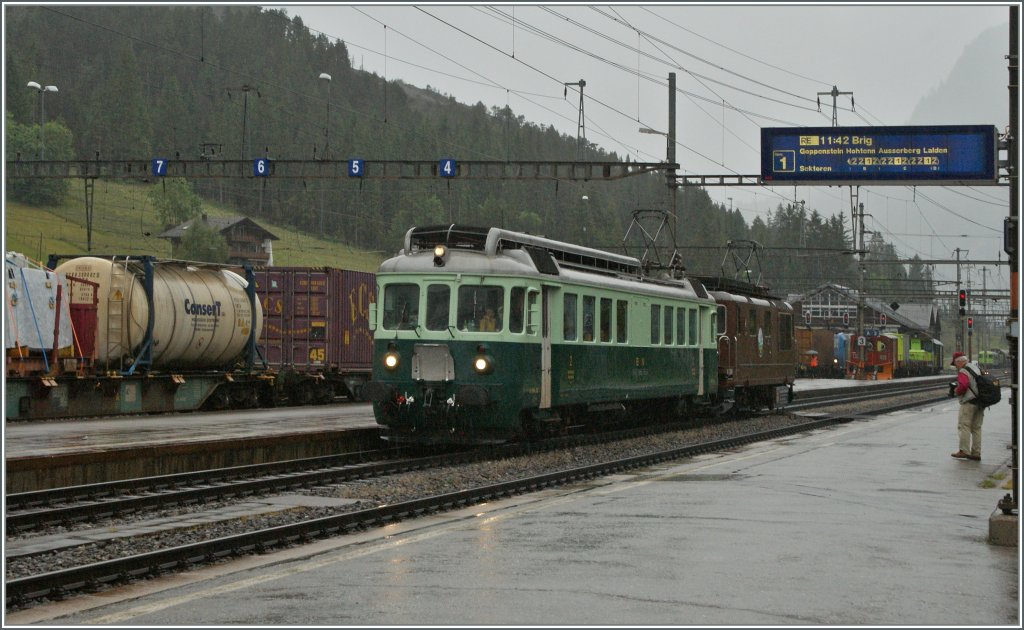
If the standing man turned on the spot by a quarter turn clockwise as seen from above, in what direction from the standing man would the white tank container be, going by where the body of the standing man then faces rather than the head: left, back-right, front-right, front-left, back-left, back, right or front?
left

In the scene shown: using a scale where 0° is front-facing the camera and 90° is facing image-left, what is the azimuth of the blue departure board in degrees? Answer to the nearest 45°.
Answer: approximately 0°

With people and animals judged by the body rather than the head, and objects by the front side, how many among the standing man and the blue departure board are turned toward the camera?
1

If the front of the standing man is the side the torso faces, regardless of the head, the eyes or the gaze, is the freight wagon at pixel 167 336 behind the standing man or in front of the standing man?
in front

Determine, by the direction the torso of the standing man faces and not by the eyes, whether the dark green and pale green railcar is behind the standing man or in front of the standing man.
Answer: in front

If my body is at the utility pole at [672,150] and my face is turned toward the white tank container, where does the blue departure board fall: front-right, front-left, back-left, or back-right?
back-left

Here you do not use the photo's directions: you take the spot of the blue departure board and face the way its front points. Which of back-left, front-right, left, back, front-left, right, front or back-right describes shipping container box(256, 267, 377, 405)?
right

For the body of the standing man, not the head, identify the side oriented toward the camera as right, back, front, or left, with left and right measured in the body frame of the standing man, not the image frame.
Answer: left

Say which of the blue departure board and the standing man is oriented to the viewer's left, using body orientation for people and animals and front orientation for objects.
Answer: the standing man

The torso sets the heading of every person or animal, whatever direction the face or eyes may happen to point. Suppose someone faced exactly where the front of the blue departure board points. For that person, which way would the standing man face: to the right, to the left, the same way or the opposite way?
to the right
